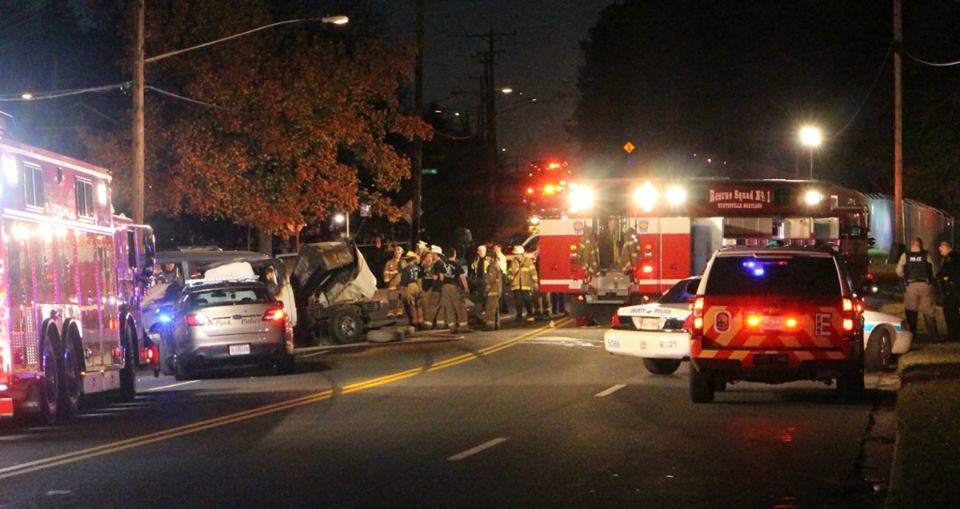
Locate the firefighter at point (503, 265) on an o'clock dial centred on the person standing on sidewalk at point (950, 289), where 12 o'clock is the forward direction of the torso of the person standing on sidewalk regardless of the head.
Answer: The firefighter is roughly at 1 o'clock from the person standing on sidewalk.

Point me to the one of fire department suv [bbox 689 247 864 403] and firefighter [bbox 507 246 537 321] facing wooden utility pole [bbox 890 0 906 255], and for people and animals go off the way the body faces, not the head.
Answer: the fire department suv

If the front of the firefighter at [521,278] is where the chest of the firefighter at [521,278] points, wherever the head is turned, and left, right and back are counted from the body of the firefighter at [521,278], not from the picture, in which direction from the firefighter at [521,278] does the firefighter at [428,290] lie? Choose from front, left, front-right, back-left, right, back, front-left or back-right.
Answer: front-right

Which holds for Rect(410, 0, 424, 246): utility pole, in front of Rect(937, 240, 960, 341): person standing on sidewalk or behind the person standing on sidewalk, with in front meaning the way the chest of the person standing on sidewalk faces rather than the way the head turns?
in front

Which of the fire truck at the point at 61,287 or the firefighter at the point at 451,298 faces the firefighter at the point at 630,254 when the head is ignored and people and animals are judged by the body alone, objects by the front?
the fire truck

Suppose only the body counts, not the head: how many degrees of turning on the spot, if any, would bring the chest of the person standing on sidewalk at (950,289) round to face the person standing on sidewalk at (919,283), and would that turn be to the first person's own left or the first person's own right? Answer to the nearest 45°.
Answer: approximately 45° to the first person's own left

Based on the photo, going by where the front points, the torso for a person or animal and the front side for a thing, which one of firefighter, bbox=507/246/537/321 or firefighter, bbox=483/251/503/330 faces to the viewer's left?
firefighter, bbox=483/251/503/330

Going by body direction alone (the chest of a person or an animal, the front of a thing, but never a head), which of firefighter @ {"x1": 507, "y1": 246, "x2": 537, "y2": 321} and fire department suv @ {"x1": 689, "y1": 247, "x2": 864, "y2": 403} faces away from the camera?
the fire department suv

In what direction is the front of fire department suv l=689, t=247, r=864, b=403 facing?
away from the camera

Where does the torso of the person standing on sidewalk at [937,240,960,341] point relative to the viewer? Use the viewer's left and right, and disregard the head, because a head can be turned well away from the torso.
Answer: facing to the left of the viewer

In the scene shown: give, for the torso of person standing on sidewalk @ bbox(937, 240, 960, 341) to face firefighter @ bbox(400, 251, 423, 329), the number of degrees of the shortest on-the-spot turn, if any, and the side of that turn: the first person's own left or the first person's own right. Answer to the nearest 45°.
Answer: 0° — they already face them
